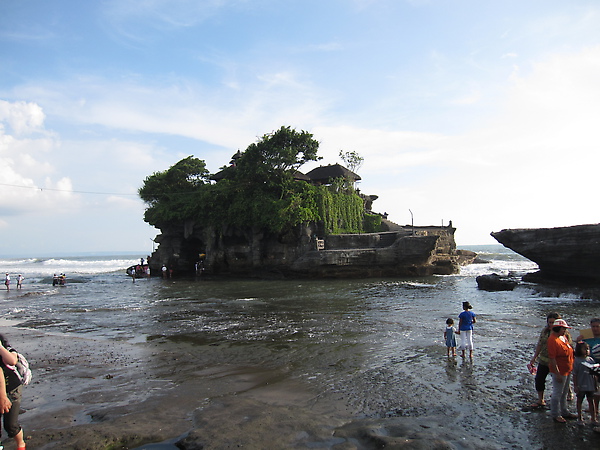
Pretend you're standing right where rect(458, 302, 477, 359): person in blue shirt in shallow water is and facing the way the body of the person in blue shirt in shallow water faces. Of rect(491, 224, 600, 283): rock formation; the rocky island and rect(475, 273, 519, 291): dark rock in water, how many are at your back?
0

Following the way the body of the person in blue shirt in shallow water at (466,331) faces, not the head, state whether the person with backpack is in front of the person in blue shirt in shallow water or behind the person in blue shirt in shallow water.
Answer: behind

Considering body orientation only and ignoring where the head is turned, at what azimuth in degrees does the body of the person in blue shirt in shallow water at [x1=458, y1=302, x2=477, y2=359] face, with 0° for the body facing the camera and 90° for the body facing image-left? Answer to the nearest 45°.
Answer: approximately 180°

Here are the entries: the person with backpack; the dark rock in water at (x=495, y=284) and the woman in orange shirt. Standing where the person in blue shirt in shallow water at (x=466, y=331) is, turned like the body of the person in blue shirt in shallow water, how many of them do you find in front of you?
1

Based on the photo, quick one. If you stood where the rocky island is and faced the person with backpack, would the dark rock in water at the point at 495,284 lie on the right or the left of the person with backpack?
left

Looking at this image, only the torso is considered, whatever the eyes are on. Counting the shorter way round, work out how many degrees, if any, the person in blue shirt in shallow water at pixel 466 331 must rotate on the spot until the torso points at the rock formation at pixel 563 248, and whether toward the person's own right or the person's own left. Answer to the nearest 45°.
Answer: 0° — they already face it

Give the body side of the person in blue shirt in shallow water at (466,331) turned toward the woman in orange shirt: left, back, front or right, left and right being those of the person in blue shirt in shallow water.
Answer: back

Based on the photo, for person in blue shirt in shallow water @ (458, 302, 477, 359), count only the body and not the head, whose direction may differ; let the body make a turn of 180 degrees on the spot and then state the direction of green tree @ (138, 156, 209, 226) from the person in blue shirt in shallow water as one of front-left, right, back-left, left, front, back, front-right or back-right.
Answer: back-right

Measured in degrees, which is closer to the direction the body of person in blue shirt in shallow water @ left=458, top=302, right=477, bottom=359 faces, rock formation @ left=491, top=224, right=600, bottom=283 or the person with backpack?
the rock formation

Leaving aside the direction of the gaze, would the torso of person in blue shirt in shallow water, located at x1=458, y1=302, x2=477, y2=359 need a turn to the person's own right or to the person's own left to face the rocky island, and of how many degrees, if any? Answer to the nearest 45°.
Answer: approximately 45° to the person's own left

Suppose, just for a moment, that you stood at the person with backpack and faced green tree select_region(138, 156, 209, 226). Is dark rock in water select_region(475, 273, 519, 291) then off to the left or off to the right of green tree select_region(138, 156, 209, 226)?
right

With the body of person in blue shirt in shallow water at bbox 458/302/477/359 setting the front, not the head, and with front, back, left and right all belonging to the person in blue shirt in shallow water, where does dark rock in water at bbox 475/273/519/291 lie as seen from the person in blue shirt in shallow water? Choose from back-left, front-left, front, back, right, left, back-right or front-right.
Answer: front
